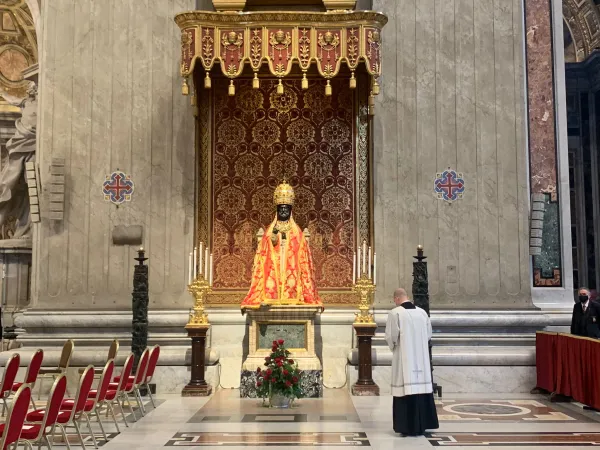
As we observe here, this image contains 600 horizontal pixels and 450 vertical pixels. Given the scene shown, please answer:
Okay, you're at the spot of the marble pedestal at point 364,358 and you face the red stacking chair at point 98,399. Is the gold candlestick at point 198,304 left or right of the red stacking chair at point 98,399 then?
right

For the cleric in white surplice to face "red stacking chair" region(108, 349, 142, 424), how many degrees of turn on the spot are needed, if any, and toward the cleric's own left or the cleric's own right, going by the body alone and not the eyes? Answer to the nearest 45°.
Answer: approximately 45° to the cleric's own left

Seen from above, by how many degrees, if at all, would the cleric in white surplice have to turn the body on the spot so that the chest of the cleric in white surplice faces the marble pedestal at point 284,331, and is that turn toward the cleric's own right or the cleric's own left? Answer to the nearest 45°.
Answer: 0° — they already face it

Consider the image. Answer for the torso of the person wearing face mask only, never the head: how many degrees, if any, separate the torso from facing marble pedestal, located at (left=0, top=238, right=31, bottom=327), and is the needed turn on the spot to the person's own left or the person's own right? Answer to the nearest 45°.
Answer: approximately 90° to the person's own right

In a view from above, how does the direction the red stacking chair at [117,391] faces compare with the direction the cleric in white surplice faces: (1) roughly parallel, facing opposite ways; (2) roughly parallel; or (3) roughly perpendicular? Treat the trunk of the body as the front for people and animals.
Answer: roughly perpendicular

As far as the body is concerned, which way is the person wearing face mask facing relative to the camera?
toward the camera

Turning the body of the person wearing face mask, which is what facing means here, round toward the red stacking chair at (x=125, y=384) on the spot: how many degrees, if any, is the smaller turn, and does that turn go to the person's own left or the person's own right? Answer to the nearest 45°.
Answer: approximately 45° to the person's own right
